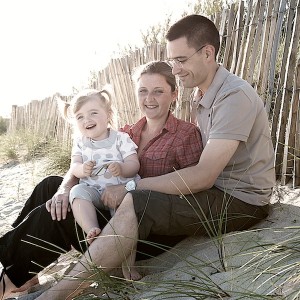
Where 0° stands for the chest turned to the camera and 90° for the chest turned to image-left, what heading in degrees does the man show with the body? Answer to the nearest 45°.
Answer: approximately 90°

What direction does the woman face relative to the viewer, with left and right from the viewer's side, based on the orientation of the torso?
facing the viewer and to the left of the viewer

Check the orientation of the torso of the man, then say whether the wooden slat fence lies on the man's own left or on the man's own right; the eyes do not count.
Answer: on the man's own right

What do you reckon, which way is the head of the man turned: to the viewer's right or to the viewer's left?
to the viewer's left

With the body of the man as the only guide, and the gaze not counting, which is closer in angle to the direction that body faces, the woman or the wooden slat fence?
the woman

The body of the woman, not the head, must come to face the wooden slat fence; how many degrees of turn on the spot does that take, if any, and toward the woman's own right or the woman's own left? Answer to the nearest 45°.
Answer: approximately 180°

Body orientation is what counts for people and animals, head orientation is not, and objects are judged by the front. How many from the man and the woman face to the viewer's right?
0
